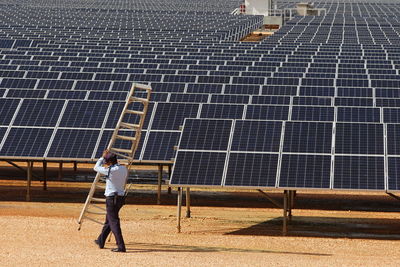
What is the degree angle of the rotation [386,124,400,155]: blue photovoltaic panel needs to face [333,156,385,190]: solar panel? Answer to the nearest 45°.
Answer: approximately 45° to its right

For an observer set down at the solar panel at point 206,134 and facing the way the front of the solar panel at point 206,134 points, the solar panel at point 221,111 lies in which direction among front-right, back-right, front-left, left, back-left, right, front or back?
back

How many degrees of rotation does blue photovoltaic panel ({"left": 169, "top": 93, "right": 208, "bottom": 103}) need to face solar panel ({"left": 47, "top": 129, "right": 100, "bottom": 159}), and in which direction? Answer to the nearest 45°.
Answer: approximately 45° to its right

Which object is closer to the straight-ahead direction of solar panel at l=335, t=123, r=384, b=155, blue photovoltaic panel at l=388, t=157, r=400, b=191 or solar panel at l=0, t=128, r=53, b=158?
the blue photovoltaic panel

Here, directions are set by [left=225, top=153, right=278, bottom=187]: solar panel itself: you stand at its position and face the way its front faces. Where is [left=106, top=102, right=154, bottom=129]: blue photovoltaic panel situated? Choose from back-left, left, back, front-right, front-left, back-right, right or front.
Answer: back-right
